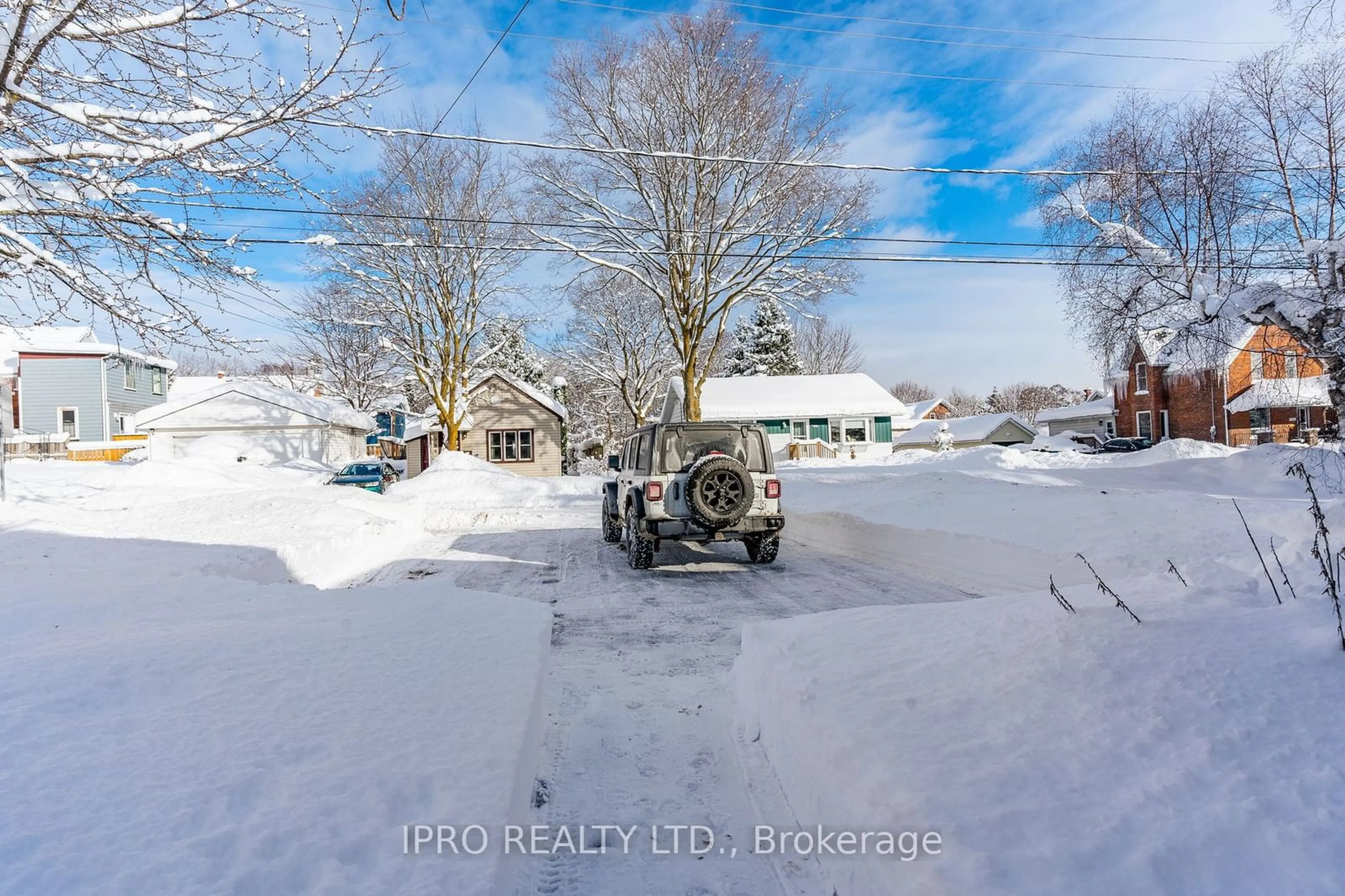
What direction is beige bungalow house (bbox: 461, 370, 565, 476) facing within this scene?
toward the camera

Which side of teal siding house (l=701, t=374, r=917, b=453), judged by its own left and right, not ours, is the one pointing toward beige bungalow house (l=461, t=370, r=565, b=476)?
right

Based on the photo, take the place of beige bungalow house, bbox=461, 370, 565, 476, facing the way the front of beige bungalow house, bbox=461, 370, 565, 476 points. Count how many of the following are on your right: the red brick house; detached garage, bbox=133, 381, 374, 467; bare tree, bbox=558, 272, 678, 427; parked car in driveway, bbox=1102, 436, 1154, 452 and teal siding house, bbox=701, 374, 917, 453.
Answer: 1

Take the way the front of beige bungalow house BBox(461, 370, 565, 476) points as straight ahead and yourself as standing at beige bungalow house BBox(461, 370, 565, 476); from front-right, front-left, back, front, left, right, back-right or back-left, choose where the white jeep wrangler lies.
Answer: front

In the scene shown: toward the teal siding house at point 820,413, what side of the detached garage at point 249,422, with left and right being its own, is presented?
left

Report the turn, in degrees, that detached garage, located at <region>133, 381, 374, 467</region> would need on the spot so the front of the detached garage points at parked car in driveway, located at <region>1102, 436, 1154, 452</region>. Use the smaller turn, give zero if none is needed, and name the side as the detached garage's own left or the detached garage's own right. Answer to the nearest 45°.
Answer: approximately 90° to the detached garage's own left

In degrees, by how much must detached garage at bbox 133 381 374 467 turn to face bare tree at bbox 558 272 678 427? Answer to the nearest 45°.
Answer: approximately 90° to its left

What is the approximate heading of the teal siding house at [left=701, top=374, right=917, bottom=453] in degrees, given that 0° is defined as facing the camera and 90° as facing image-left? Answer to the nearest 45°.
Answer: approximately 0°

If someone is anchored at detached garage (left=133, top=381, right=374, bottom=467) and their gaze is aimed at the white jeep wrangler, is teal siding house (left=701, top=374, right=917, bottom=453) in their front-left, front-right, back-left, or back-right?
front-left

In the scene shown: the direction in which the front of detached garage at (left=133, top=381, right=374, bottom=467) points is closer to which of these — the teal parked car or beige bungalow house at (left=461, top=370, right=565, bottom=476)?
the teal parked car

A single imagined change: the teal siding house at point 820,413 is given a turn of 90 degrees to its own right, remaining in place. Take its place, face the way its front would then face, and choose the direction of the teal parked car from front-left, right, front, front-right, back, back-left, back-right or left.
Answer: front-left

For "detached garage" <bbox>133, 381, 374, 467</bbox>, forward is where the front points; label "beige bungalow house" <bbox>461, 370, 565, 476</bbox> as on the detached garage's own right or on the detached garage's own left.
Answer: on the detached garage's own left

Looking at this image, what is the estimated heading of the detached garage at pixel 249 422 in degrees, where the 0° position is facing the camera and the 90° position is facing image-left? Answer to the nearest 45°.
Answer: approximately 0°
